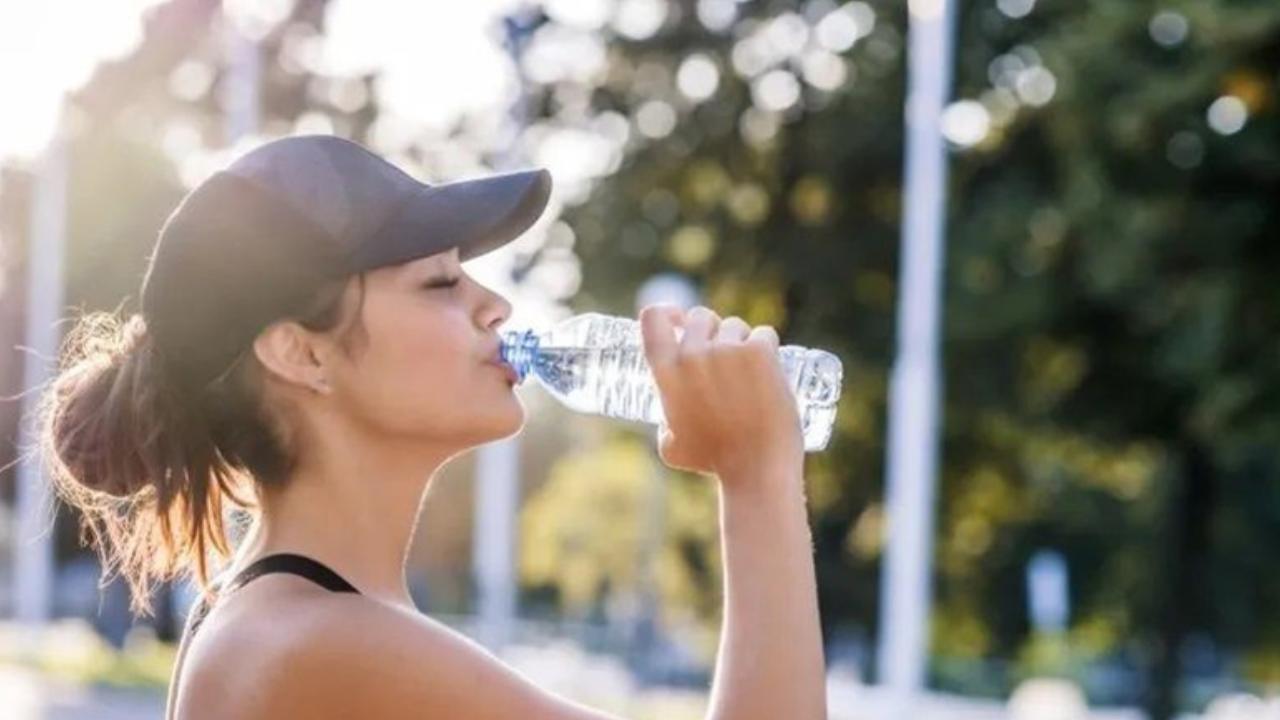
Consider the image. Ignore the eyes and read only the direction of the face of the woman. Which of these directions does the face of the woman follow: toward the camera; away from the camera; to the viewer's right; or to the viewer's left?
to the viewer's right

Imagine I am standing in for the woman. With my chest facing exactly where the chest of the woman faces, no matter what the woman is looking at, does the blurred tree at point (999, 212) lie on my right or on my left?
on my left

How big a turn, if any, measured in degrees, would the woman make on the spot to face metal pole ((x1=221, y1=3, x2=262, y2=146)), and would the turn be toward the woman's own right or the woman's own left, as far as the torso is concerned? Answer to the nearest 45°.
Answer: approximately 90° to the woman's own left

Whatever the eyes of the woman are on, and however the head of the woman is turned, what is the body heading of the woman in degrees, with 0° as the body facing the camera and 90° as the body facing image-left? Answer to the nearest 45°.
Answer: approximately 270°

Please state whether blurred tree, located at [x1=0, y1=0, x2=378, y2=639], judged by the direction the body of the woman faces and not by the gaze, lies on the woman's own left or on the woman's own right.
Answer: on the woman's own left

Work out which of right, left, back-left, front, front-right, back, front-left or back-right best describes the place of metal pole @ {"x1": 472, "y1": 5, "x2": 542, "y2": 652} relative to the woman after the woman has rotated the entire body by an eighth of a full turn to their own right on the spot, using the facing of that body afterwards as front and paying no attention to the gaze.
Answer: back-left

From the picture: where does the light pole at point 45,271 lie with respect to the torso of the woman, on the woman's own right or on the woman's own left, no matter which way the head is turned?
on the woman's own left
